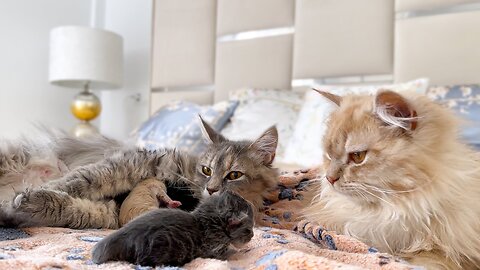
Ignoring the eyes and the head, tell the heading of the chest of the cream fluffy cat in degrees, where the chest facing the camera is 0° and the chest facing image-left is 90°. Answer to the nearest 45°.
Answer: approximately 45°

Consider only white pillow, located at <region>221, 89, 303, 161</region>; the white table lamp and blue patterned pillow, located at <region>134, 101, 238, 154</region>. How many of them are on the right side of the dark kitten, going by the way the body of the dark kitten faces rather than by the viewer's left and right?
0

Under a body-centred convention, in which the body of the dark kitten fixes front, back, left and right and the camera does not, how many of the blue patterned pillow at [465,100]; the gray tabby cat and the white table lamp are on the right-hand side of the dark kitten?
0

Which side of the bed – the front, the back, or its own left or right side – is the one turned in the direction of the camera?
front

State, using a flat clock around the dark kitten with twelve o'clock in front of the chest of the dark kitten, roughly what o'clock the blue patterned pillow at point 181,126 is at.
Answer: The blue patterned pillow is roughly at 9 o'clock from the dark kitten.

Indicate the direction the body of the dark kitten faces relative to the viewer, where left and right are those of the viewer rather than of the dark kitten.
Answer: facing to the right of the viewer
